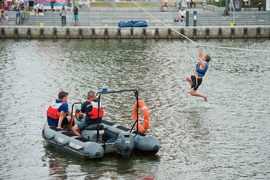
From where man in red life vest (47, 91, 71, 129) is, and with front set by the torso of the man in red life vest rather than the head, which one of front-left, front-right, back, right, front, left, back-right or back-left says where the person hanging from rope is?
front

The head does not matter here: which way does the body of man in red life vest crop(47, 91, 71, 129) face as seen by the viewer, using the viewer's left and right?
facing away from the viewer and to the right of the viewer

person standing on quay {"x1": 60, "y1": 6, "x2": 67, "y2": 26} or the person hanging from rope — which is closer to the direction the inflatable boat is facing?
the person standing on quay

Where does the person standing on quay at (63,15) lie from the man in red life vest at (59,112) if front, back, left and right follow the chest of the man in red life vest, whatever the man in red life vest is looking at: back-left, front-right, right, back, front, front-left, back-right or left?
front-left

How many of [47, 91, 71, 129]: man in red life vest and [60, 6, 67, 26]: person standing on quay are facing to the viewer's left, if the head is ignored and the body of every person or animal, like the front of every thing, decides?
0

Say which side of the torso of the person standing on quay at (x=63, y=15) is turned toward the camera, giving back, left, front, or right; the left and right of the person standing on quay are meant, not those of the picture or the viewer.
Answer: front

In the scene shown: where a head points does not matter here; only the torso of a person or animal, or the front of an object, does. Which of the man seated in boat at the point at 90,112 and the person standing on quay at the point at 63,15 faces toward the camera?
the person standing on quay

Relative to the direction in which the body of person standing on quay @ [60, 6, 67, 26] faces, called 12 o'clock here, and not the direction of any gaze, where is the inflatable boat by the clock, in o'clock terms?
The inflatable boat is roughly at 12 o'clock from the person standing on quay.

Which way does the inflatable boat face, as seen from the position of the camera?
facing away from the viewer and to the left of the viewer

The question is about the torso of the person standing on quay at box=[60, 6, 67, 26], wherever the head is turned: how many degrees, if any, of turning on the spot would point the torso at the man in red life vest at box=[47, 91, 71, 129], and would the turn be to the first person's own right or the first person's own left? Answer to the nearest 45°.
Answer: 0° — they already face them

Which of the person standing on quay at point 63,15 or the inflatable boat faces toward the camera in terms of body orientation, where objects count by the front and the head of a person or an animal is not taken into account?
the person standing on quay
